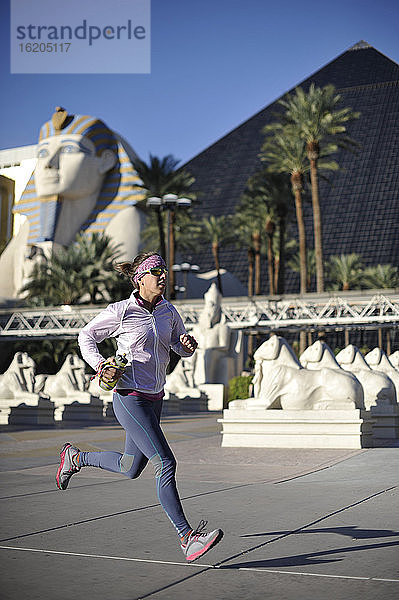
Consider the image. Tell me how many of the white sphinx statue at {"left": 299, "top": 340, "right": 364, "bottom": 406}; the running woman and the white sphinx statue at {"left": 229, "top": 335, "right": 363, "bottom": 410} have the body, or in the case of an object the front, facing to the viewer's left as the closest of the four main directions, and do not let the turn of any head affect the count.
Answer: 2

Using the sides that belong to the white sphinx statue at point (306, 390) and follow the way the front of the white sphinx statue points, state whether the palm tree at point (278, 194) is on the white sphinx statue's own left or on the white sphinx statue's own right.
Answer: on the white sphinx statue's own right

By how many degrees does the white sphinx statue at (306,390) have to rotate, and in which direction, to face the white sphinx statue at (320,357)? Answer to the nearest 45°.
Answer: approximately 90° to its right

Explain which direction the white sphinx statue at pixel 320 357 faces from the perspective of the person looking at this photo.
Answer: facing to the left of the viewer

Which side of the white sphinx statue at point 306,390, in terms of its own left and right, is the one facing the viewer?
left

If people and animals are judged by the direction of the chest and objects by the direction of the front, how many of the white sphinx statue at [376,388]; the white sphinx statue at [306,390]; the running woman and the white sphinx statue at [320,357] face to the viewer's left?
3

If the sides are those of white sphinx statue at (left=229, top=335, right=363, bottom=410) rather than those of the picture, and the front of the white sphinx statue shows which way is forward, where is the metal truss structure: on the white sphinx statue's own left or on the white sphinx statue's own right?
on the white sphinx statue's own right

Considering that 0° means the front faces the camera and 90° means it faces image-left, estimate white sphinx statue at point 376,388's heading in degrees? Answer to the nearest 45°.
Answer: approximately 90°
